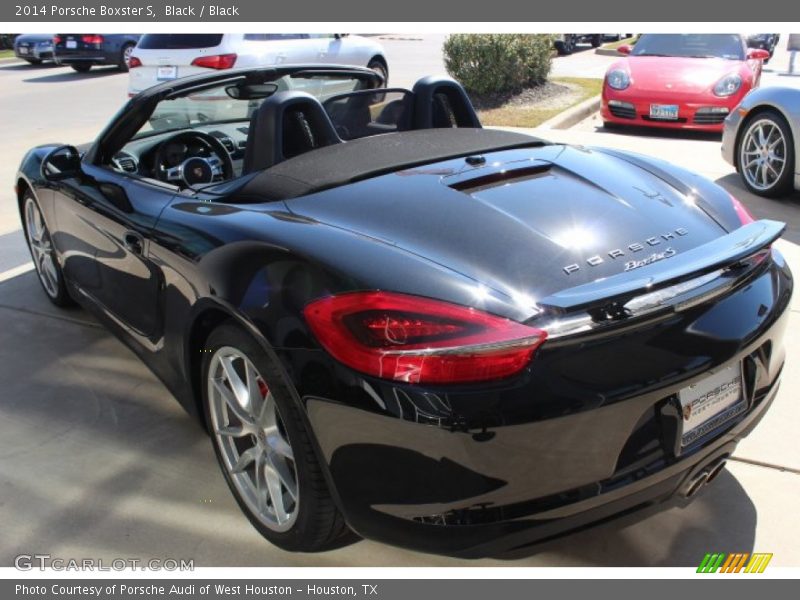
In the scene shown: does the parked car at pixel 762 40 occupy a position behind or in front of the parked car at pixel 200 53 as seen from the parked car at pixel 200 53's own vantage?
in front

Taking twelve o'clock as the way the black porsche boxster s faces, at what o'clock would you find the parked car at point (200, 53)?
The parked car is roughly at 1 o'clock from the black porsche boxster s.

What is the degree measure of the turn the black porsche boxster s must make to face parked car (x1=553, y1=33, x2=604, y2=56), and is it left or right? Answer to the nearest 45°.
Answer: approximately 45° to its right

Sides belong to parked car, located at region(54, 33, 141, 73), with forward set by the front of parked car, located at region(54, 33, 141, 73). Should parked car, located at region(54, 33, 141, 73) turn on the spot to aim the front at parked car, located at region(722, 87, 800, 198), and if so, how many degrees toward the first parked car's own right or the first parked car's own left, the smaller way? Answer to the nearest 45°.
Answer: approximately 135° to the first parked car's own right

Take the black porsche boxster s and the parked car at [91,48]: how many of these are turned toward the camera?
0

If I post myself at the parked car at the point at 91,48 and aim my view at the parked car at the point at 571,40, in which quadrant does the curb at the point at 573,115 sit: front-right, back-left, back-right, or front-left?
front-right

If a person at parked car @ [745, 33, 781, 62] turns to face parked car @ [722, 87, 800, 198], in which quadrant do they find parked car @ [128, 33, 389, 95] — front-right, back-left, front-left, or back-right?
front-right

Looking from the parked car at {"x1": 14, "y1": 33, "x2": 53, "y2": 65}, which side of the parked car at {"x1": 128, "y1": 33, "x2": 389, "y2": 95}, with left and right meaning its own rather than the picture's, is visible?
left

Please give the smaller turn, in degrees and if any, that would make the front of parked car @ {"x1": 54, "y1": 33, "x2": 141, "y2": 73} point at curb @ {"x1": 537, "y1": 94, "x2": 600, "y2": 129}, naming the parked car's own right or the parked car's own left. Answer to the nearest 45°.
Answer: approximately 90° to the parked car's own right

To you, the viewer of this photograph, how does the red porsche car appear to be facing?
facing the viewer

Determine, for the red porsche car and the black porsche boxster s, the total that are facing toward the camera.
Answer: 1

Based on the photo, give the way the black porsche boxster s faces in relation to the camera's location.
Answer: facing away from the viewer and to the left of the viewer

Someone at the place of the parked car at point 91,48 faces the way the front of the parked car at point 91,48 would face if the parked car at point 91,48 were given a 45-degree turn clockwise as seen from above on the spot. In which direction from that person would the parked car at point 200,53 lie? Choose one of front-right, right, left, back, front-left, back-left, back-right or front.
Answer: right

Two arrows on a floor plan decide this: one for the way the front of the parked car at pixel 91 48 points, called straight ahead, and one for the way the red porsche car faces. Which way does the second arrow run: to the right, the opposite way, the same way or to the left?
the opposite way

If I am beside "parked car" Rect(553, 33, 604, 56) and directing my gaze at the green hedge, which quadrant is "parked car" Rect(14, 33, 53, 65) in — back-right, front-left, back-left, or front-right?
front-right

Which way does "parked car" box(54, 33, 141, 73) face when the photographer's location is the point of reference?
facing away from the viewer and to the right of the viewer

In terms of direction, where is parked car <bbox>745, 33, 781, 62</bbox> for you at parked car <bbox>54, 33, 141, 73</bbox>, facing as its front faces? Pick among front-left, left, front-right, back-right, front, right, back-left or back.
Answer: front-right

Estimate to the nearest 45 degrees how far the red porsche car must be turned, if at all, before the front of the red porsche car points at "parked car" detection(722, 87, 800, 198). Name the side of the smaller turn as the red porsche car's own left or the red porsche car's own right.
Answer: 0° — it already faces it

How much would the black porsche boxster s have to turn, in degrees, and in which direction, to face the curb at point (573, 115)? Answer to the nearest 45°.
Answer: approximately 45° to its right

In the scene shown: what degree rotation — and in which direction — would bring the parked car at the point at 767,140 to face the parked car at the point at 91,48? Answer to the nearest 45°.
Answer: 0° — it already faces it
